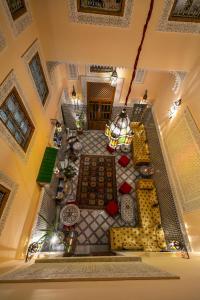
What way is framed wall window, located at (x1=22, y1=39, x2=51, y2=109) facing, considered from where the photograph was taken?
facing to the right of the viewer

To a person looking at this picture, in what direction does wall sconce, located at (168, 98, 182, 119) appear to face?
facing to the left of the viewer

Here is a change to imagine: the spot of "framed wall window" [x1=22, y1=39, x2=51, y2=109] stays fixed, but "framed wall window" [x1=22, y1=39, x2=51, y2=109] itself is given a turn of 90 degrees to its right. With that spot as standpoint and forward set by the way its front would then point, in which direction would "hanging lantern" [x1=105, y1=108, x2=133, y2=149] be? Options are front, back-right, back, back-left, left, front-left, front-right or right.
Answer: front-left

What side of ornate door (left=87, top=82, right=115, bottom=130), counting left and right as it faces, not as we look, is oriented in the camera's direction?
front

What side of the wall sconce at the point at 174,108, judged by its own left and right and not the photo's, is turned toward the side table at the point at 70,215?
front

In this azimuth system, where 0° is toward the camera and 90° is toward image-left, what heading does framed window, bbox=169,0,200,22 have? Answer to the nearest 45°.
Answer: approximately 0°

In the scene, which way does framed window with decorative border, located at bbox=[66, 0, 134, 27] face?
toward the camera

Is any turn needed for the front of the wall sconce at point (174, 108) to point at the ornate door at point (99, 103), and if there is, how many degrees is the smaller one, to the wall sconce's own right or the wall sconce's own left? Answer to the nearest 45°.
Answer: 0° — it already faces it
